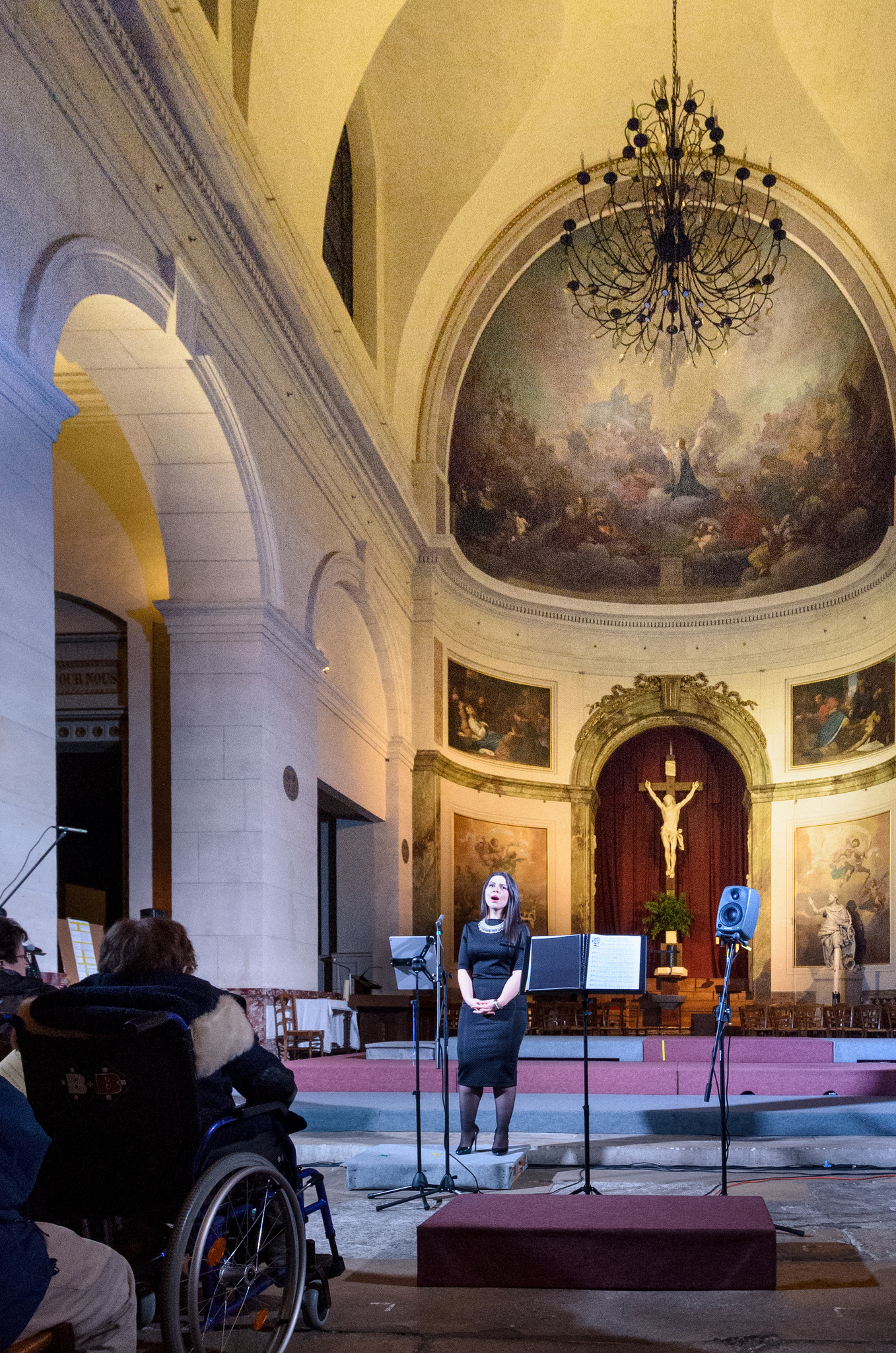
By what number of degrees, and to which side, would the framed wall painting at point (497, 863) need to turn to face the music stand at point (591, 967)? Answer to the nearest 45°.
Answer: approximately 45° to its right

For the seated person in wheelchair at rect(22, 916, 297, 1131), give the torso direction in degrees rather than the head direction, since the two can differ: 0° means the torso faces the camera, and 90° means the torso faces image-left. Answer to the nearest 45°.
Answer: approximately 225°

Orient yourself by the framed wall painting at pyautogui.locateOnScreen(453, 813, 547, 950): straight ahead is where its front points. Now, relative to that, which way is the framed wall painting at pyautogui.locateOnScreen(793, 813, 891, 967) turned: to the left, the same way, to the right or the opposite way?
to the right

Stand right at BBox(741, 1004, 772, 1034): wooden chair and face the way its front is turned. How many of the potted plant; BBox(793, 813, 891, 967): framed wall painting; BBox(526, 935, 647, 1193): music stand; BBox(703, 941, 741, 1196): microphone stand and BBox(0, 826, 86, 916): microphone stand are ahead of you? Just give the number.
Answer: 3

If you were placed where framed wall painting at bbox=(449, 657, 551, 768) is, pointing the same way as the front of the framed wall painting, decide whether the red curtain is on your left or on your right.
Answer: on your left

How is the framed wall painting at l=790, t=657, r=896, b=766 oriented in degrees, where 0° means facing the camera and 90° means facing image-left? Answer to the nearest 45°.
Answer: approximately 45°
